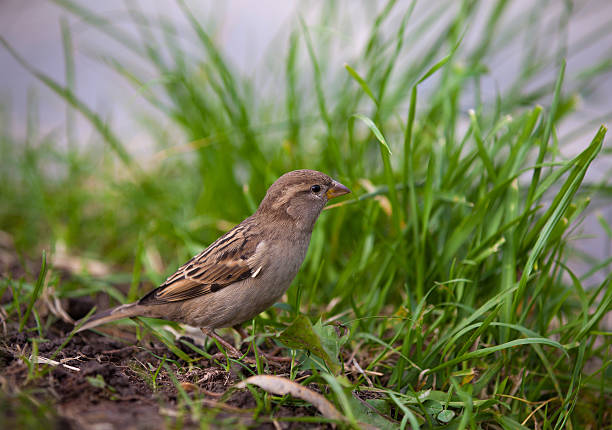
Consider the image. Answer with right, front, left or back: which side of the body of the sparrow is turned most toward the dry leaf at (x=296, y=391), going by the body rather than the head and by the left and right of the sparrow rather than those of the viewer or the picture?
right

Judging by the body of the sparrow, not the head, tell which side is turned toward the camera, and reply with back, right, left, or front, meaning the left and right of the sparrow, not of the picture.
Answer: right
